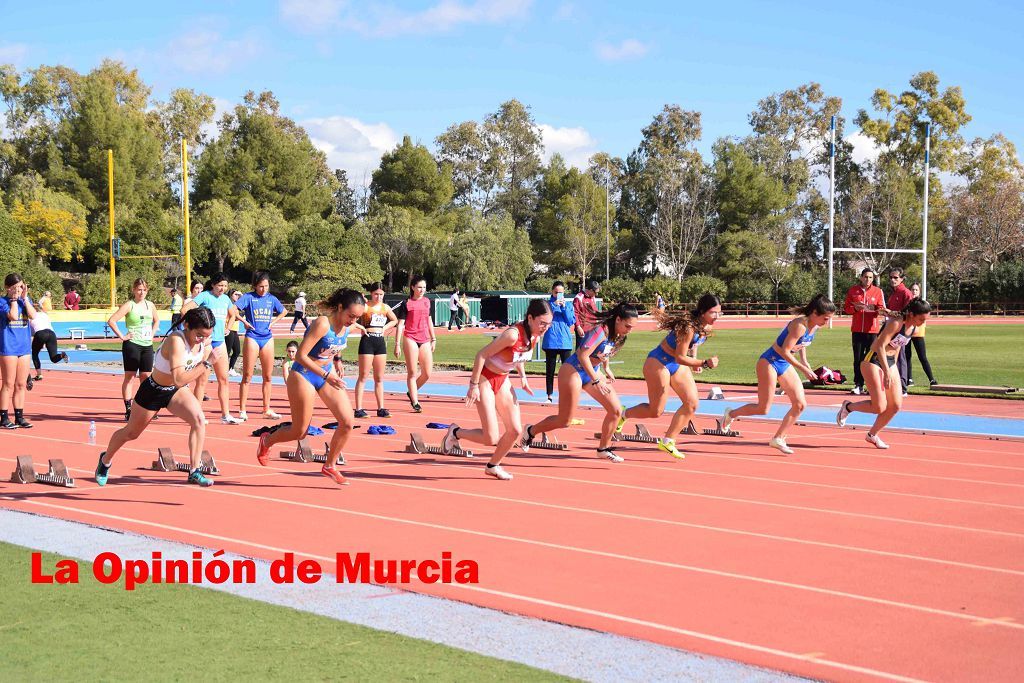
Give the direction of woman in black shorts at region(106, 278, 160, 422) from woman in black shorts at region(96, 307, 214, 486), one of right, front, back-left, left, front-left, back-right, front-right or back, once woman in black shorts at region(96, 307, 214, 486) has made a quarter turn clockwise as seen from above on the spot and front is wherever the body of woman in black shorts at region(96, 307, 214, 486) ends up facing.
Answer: back-right

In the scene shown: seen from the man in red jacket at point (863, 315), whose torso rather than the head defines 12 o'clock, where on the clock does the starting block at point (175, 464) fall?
The starting block is roughly at 1 o'clock from the man in red jacket.

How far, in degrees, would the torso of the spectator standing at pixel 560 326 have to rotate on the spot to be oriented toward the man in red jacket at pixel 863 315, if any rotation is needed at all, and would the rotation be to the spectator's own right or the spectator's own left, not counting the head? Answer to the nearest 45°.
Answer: approximately 90° to the spectator's own left

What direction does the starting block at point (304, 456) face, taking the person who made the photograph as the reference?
facing to the right of the viewer

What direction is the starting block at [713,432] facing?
to the viewer's right

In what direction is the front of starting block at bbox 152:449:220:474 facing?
to the viewer's right

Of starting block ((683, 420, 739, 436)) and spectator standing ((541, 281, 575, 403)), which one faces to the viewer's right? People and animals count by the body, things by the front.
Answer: the starting block

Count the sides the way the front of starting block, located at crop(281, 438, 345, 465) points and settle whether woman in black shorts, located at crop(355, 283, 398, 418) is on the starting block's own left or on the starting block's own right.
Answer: on the starting block's own left

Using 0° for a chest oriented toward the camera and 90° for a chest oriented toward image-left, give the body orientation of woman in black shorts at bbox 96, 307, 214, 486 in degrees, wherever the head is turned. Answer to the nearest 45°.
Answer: approximately 315°

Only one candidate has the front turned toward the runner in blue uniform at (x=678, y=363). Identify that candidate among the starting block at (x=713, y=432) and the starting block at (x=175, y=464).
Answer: the starting block at (x=175, y=464)

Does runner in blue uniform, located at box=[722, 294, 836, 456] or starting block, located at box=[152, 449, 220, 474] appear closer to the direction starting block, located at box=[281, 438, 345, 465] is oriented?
the runner in blue uniform

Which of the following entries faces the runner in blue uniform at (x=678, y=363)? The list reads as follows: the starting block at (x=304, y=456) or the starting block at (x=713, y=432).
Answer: the starting block at (x=304, y=456)

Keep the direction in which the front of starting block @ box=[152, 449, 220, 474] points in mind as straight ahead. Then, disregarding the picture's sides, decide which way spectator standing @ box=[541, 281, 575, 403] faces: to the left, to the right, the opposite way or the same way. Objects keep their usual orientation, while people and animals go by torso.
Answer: to the right
